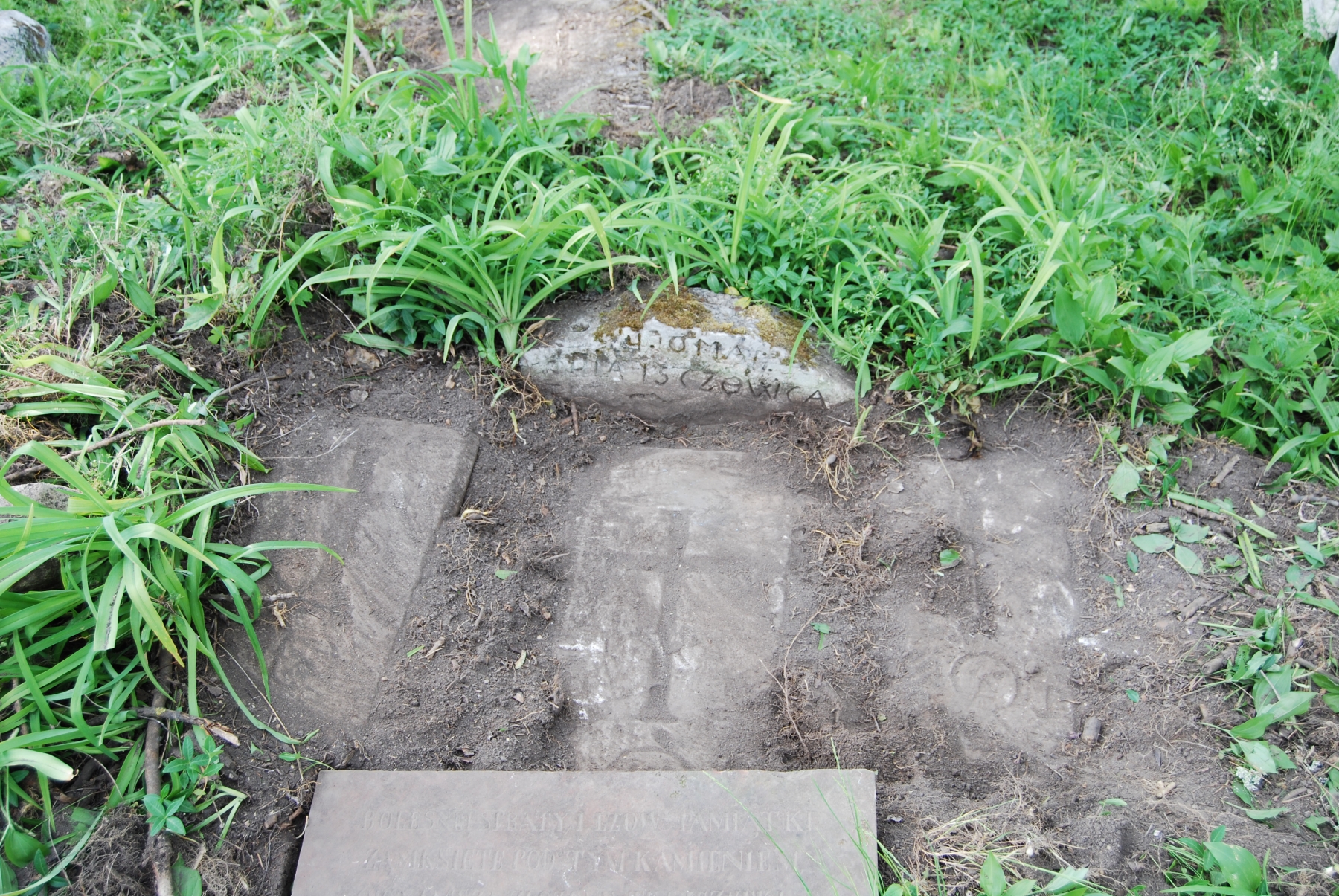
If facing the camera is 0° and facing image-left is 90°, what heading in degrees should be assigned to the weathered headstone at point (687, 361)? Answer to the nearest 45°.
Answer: approximately 0°

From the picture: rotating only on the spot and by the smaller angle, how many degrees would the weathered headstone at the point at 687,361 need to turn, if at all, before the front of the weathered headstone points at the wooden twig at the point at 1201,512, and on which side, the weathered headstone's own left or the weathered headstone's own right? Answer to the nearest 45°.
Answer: approximately 90° to the weathered headstone's own left

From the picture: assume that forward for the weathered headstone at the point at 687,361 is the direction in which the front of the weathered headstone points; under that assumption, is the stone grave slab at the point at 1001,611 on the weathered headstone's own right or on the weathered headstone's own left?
on the weathered headstone's own left

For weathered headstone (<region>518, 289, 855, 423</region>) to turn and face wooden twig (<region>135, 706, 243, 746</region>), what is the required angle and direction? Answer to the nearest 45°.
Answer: approximately 45° to its right

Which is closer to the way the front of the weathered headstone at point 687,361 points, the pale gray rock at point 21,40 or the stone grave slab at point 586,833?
the stone grave slab

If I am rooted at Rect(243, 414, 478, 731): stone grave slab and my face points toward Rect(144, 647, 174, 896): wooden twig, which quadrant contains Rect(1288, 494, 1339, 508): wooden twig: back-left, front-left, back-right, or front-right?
back-left

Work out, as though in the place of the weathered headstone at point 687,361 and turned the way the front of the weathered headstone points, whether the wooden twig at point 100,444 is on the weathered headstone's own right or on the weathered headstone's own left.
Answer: on the weathered headstone's own right

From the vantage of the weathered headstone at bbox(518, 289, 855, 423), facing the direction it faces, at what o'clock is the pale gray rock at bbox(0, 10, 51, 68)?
The pale gray rock is roughly at 4 o'clock from the weathered headstone.

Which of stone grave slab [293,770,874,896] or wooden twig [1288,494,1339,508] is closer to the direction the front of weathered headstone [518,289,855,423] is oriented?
the stone grave slab

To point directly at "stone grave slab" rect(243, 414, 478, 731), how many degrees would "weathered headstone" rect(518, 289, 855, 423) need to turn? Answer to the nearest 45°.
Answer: approximately 45° to its right
